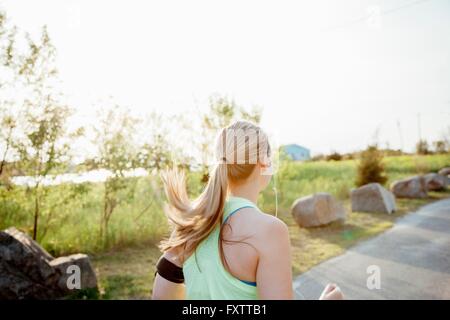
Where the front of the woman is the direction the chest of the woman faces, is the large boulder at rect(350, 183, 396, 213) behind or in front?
in front

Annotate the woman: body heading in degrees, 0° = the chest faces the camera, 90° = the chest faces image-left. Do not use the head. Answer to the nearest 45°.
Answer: approximately 225°

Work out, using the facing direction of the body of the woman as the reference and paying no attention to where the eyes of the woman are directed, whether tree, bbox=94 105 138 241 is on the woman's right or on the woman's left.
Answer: on the woman's left

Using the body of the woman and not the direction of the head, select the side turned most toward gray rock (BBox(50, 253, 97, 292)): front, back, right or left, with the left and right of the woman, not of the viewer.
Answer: left

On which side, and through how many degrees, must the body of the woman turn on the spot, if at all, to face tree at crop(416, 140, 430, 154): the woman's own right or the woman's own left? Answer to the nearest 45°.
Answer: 0° — they already face it

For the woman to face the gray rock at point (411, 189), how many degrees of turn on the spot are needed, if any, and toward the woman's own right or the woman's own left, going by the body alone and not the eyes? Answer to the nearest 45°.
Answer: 0° — they already face it

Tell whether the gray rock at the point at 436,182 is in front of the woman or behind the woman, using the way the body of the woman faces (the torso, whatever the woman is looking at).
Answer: in front

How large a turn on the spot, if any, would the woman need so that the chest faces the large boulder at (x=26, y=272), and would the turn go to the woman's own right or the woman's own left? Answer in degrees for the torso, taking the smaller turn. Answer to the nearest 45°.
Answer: approximately 90° to the woman's own left
